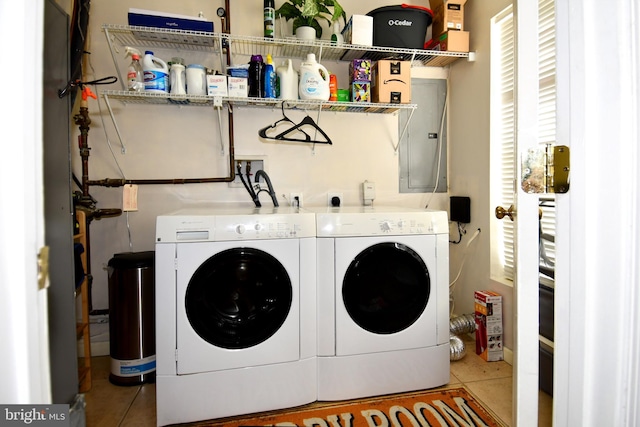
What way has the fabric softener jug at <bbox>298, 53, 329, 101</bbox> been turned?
toward the camera

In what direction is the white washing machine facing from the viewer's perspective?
toward the camera

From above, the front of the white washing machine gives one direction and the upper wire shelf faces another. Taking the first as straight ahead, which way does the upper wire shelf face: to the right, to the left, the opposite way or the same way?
the same way

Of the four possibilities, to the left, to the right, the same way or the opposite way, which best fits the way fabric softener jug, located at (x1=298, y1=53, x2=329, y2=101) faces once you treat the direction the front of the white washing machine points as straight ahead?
the same way

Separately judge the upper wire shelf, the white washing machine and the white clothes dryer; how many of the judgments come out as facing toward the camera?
3

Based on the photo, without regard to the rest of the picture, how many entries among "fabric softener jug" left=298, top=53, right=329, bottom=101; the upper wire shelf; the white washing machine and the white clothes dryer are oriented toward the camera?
4

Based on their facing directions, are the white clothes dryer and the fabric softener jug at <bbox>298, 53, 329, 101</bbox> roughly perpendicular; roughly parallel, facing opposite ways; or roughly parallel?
roughly parallel

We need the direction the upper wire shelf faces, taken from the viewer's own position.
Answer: facing the viewer
